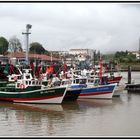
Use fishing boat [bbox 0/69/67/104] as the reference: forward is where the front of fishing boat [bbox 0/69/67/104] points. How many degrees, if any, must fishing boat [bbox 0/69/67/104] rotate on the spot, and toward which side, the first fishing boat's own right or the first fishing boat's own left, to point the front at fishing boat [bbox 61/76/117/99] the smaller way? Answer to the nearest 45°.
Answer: approximately 45° to the first fishing boat's own left

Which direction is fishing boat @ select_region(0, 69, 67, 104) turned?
to the viewer's right

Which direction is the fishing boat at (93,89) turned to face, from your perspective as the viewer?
facing to the right of the viewer

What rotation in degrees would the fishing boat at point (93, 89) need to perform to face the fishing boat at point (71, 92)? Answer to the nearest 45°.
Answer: approximately 135° to its right

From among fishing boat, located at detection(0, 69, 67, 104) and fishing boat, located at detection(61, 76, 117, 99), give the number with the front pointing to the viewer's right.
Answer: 2
